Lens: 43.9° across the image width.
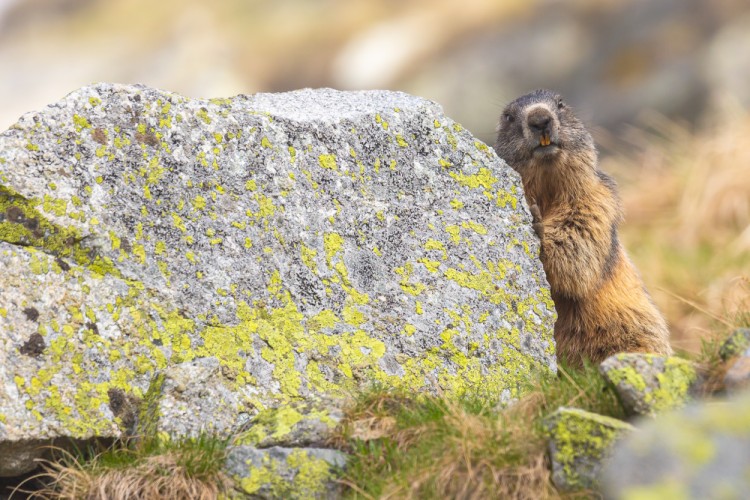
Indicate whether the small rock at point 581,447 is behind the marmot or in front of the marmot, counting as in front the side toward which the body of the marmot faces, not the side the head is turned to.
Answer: in front

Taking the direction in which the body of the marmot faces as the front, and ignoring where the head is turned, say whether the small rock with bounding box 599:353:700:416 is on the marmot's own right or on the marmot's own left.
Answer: on the marmot's own left

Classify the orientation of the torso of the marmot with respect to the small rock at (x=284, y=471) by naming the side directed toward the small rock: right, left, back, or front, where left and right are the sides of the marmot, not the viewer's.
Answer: front

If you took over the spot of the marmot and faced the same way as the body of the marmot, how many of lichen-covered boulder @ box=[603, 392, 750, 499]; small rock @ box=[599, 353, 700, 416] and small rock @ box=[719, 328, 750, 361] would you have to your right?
0

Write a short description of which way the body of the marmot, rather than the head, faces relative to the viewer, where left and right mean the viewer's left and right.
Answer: facing the viewer and to the left of the viewer

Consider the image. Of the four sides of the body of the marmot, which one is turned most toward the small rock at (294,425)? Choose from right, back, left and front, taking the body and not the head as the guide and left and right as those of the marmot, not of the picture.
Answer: front

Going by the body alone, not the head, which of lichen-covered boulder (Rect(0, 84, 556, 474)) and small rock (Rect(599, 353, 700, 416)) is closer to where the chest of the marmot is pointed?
the lichen-covered boulder

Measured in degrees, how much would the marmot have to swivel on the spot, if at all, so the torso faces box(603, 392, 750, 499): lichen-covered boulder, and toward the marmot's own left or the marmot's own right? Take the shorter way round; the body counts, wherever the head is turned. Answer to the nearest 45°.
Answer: approximately 45° to the marmot's own left

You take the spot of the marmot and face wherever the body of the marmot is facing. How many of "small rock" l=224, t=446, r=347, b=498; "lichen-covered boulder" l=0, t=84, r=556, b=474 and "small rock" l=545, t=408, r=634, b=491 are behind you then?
0
